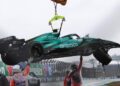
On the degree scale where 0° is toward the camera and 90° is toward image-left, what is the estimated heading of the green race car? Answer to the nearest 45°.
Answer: approximately 270°
